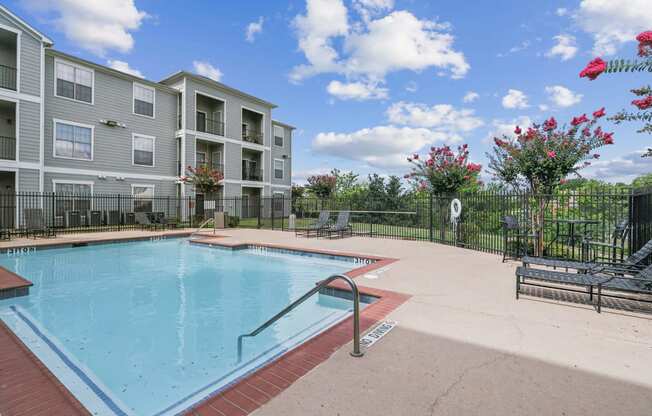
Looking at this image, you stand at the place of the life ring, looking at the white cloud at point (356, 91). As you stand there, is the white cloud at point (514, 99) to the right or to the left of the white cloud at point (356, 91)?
right

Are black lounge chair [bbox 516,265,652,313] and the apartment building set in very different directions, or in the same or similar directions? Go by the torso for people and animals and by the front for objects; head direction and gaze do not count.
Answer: very different directions

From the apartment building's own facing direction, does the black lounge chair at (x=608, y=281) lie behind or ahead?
ahead

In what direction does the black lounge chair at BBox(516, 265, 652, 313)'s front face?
to the viewer's left

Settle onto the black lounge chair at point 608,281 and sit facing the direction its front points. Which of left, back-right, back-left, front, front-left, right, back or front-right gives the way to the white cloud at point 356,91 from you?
front-right

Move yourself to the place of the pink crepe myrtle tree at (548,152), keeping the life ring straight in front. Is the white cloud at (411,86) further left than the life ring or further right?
right

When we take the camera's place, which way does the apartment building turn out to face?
facing the viewer and to the right of the viewer

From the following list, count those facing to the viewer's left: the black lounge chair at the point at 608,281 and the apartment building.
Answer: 1
